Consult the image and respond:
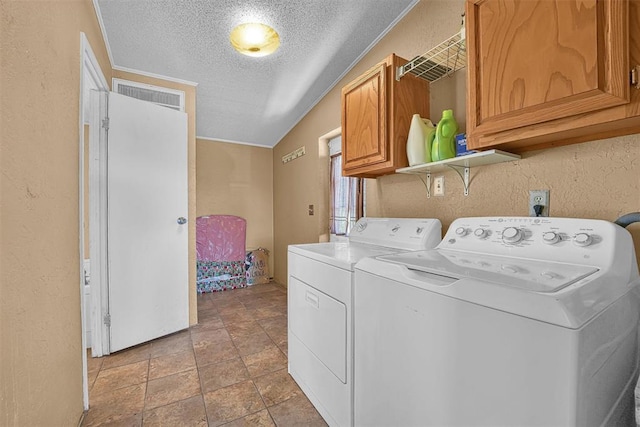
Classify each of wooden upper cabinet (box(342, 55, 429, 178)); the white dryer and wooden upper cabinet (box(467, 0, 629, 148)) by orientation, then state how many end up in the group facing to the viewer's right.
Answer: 0

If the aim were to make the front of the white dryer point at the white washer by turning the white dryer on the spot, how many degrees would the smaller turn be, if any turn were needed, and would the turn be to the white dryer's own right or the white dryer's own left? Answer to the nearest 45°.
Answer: approximately 90° to the white dryer's own left

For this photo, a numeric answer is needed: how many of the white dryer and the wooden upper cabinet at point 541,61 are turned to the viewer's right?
0

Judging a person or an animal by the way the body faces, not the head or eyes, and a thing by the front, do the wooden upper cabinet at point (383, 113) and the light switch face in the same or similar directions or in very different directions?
same or similar directions

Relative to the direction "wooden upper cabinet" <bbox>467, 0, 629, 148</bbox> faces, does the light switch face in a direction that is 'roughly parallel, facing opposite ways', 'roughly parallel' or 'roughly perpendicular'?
roughly parallel

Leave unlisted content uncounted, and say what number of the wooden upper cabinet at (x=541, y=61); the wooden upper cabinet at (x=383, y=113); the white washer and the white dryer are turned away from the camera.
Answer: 0

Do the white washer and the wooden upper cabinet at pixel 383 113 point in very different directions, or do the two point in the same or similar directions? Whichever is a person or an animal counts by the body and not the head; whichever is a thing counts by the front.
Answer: same or similar directions

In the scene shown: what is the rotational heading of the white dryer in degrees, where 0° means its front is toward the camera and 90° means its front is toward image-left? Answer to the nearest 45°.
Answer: approximately 45°

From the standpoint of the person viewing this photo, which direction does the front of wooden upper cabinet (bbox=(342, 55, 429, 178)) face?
facing the viewer and to the left of the viewer

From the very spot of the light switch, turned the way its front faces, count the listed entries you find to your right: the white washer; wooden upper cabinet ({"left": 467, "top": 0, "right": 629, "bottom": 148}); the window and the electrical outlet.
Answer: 1

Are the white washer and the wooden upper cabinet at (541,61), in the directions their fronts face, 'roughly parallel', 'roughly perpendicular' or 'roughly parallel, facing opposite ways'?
roughly parallel

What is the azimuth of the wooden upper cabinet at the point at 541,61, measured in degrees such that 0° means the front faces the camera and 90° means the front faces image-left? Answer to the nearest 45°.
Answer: approximately 45°

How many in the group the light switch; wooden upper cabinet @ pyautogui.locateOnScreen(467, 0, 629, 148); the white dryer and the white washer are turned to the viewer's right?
0
